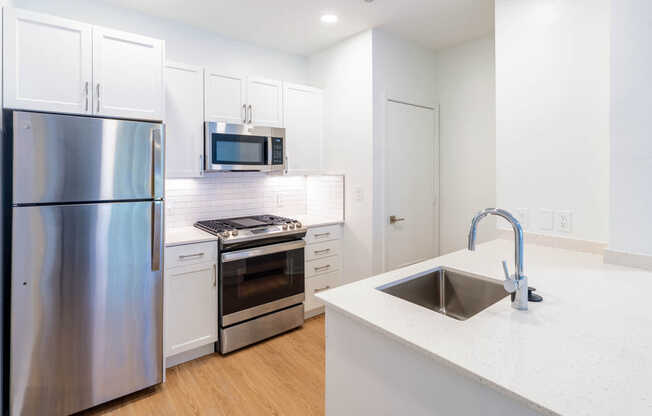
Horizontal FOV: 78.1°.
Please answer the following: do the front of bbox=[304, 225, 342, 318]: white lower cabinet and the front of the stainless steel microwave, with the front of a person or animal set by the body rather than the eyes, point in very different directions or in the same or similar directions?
same or similar directions

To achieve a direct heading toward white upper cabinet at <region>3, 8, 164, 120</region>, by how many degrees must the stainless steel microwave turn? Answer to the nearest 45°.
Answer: approximately 90° to its right

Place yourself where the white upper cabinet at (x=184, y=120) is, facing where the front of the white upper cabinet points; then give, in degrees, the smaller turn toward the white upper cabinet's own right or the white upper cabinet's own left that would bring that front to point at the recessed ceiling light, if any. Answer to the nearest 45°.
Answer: approximately 45° to the white upper cabinet's own left

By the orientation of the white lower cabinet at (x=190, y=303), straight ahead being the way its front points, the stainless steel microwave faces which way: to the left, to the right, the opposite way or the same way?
the same way

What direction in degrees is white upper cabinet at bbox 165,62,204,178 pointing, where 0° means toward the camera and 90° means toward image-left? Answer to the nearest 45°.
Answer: approximately 315°

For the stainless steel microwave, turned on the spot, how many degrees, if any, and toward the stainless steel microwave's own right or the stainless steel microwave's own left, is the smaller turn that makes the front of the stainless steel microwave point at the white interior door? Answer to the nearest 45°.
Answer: approximately 45° to the stainless steel microwave's own left

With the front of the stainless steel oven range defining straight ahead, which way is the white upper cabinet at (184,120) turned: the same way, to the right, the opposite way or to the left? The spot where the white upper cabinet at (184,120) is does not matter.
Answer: the same way

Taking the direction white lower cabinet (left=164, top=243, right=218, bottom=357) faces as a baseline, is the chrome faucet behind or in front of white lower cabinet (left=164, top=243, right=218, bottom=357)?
in front

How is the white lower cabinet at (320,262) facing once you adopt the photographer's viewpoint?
facing the viewer and to the right of the viewer

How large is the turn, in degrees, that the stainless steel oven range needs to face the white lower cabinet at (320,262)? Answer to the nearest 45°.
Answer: approximately 90° to its left

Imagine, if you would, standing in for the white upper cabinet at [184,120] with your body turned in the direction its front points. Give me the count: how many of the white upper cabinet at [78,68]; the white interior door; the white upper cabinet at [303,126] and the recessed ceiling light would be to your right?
1

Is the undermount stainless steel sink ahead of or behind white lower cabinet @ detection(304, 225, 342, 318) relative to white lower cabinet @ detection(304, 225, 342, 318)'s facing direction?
ahead

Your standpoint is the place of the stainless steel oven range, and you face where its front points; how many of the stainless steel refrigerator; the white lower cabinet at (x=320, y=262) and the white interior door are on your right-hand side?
1

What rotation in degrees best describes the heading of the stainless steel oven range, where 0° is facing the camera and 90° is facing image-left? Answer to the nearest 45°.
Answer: approximately 315°

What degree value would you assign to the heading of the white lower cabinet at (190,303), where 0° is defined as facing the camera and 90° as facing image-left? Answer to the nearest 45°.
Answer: approximately 315°

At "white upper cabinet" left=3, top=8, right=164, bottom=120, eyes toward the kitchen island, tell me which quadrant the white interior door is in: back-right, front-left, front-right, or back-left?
front-left

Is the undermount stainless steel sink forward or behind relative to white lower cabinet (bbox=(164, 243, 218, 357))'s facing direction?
forward
